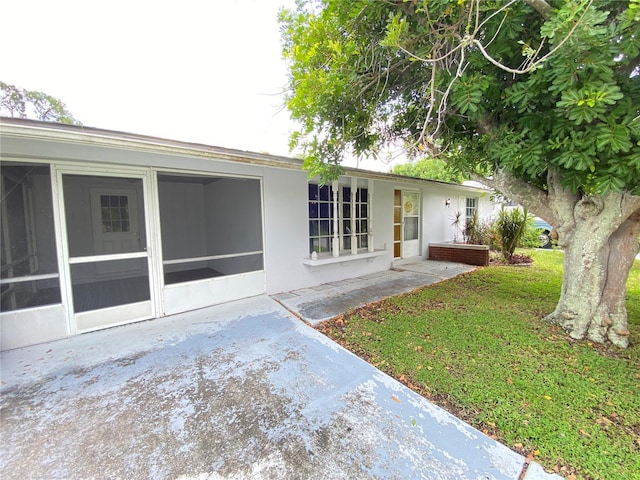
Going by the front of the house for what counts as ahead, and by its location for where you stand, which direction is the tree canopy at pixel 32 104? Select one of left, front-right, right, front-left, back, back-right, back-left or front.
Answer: back

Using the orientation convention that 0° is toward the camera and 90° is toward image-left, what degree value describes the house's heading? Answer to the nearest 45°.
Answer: approximately 315°

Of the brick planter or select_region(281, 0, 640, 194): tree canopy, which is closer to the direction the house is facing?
the tree canopy

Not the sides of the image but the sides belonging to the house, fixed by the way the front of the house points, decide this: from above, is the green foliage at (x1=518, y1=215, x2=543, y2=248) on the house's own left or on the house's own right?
on the house's own left

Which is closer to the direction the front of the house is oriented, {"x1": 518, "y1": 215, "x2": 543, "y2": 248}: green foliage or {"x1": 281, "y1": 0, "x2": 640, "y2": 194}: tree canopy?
the tree canopy

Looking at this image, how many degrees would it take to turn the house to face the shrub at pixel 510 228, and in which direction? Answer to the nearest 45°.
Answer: approximately 45° to its left

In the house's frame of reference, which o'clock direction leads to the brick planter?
The brick planter is roughly at 10 o'clock from the house.

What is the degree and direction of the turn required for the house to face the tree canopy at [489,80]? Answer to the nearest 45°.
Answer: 0° — it already faces it
